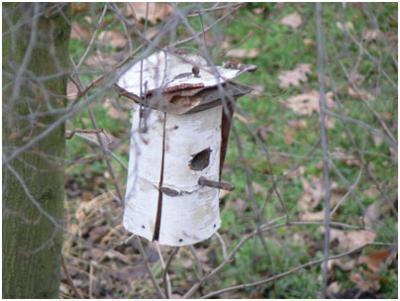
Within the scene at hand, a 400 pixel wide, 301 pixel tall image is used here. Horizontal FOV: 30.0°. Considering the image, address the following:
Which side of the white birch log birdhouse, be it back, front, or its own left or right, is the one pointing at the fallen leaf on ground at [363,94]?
left

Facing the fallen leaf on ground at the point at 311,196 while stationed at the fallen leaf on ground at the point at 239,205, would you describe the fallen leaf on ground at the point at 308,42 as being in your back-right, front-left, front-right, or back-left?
front-left

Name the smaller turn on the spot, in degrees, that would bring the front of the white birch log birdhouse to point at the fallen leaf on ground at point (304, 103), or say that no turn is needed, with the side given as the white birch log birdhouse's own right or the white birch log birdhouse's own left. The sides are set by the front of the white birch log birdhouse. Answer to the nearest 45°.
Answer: approximately 135° to the white birch log birdhouse's own left

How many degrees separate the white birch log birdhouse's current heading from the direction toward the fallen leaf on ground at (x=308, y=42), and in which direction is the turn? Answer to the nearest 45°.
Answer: approximately 135° to its left

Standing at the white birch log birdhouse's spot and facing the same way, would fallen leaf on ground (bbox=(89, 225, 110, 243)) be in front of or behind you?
behind

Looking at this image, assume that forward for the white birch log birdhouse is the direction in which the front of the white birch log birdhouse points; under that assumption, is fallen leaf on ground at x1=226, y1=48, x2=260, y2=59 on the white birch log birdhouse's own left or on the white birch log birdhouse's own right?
on the white birch log birdhouse's own left

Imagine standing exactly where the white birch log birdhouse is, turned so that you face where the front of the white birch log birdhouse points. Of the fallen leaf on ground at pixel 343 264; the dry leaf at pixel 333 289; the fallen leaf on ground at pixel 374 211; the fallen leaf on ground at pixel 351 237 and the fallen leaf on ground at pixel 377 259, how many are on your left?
5

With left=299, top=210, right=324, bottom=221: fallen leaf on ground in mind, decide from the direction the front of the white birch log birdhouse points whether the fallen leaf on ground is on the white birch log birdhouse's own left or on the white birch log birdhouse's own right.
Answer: on the white birch log birdhouse's own left

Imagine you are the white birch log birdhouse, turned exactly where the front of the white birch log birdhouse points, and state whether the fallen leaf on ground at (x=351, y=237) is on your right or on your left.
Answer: on your left

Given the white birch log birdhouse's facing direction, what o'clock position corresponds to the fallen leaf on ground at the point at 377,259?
The fallen leaf on ground is roughly at 9 o'clock from the white birch log birdhouse.

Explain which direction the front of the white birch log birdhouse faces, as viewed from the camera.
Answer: facing the viewer and to the right of the viewer

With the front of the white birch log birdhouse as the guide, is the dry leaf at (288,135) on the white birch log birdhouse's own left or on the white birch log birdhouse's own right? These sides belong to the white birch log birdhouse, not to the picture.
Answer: on the white birch log birdhouse's own left

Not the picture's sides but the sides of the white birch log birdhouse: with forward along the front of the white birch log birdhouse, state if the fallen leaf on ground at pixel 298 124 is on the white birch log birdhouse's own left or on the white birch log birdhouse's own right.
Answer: on the white birch log birdhouse's own left
